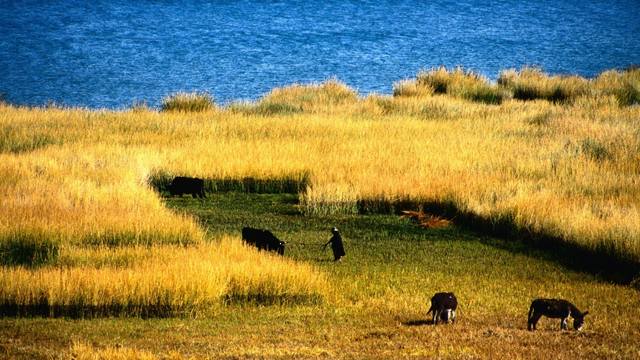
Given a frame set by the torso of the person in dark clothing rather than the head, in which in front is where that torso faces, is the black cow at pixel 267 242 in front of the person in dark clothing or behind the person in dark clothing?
in front

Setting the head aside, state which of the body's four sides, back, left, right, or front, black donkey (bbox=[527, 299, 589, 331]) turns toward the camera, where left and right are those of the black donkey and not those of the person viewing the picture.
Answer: right

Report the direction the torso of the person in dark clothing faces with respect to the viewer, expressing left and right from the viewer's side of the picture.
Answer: facing to the left of the viewer

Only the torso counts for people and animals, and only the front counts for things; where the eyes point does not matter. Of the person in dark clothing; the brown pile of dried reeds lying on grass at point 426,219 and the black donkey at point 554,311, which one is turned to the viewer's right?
the black donkey

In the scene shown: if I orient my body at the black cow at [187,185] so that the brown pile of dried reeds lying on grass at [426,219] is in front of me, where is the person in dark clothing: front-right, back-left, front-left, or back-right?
front-right

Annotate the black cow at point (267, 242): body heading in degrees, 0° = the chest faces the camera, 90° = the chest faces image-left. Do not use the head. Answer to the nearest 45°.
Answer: approximately 270°

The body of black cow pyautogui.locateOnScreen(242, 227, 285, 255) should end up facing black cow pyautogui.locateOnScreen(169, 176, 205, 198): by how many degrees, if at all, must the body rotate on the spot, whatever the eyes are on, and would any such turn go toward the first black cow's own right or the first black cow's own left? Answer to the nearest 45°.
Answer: approximately 90° to the first black cow's own left

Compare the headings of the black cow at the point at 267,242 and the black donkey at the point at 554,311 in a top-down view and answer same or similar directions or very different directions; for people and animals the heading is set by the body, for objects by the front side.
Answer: same or similar directions
